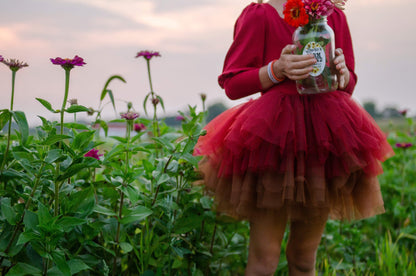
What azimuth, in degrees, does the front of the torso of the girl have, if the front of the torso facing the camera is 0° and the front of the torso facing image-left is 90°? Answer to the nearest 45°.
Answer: approximately 315°

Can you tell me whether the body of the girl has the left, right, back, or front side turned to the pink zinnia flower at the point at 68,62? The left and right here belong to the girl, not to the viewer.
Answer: right

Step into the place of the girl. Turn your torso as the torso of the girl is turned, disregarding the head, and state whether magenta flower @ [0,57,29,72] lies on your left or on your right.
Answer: on your right
